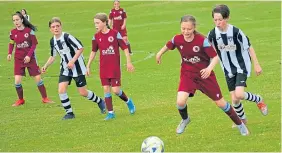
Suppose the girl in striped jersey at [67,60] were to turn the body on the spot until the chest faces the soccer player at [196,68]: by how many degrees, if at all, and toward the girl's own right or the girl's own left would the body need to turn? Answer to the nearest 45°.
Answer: approximately 90° to the girl's own left

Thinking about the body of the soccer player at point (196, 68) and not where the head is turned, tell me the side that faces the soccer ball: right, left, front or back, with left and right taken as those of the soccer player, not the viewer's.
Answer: front

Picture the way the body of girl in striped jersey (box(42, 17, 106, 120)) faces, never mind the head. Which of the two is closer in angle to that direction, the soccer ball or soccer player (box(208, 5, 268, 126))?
the soccer ball

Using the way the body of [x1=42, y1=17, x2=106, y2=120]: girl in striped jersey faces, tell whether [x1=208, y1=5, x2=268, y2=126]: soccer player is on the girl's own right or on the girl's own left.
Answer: on the girl's own left

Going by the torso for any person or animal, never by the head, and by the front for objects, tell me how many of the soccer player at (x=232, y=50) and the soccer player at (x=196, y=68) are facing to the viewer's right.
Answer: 0
